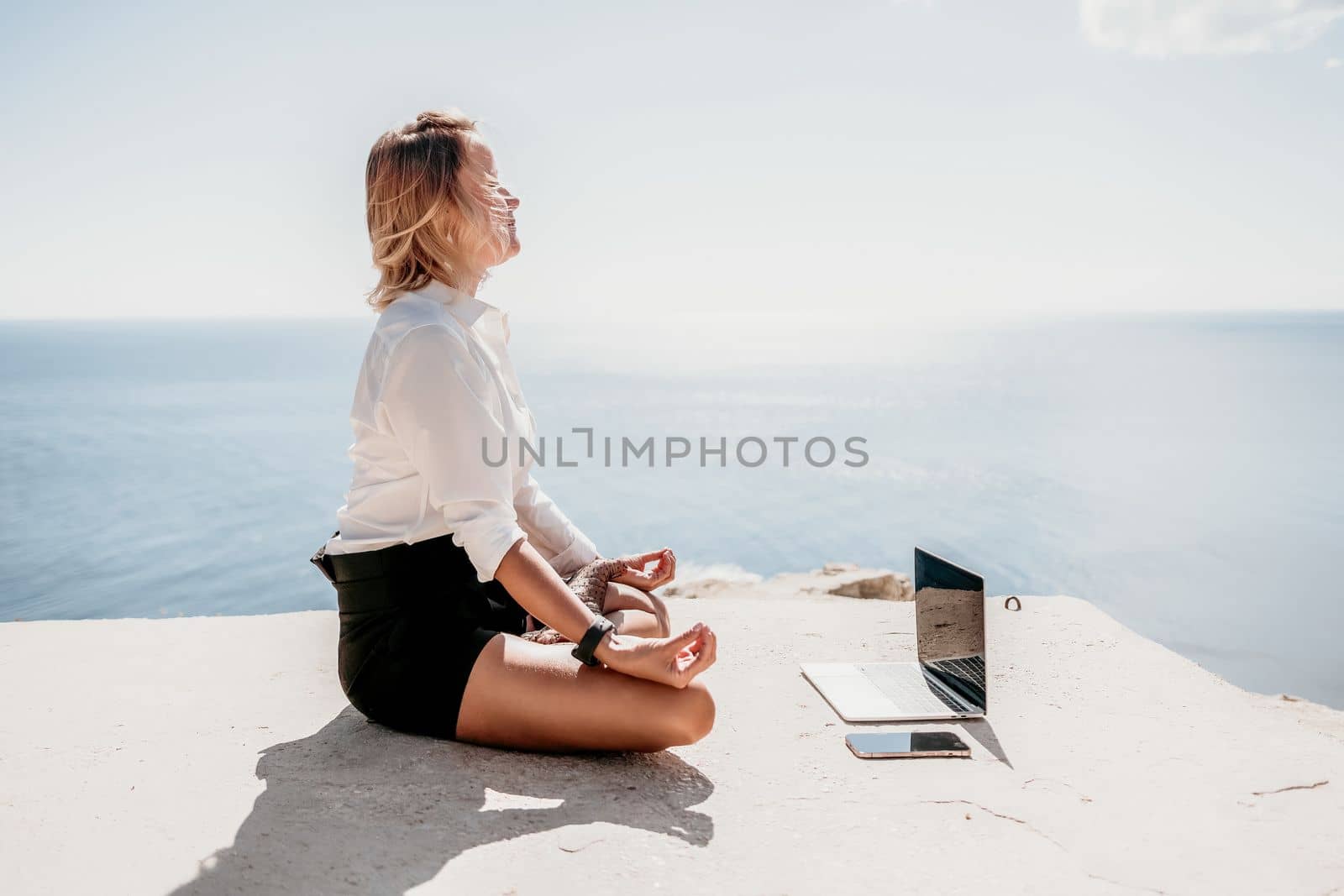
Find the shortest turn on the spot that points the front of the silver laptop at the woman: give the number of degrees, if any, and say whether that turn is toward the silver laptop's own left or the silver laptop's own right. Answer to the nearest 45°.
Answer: approximately 45° to the silver laptop's own left

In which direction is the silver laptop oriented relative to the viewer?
to the viewer's left

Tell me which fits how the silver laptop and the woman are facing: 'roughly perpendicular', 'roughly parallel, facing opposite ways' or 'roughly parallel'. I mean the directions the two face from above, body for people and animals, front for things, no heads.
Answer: roughly parallel, facing opposite ways

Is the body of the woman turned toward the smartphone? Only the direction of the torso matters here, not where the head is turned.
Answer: yes

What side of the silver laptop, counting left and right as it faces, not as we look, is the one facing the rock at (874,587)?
right

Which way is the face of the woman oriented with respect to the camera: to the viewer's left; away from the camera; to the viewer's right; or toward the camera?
to the viewer's right

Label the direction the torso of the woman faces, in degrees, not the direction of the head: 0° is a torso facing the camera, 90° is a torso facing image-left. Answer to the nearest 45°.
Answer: approximately 270°

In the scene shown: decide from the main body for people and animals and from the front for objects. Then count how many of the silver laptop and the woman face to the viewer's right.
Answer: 1

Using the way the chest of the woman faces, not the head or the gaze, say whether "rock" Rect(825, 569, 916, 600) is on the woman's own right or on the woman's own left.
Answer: on the woman's own left
